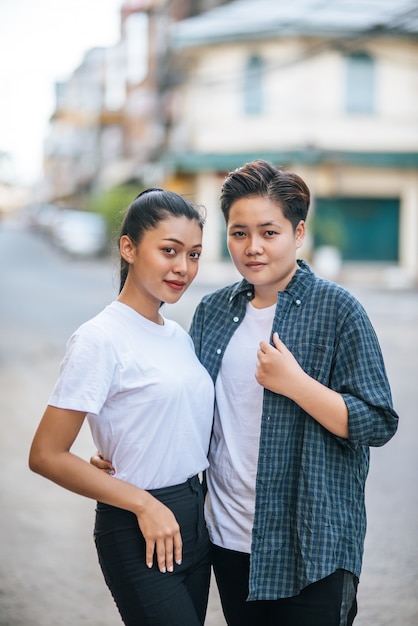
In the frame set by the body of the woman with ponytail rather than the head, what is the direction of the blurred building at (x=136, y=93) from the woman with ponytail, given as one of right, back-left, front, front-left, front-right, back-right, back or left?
back-left

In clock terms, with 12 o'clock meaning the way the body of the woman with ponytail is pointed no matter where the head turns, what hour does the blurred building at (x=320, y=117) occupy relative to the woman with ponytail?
The blurred building is roughly at 8 o'clock from the woman with ponytail.

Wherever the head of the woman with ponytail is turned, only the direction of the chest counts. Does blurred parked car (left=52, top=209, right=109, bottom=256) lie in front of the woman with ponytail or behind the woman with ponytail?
behind

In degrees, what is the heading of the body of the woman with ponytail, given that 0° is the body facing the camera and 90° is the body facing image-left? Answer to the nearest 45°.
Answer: approximately 315°
